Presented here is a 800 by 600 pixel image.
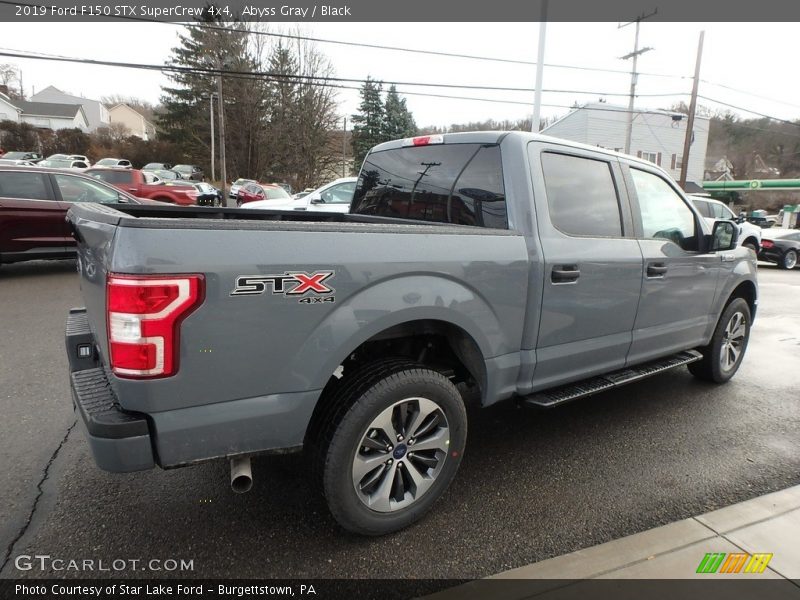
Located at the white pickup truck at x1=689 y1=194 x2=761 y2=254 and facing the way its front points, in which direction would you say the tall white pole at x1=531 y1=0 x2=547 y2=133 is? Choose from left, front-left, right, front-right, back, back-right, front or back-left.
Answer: back

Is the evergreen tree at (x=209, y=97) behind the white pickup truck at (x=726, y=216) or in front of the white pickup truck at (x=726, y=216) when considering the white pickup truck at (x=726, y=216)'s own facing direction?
behind

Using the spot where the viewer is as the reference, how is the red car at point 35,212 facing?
facing to the right of the viewer

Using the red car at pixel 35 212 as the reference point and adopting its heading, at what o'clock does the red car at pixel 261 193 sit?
the red car at pixel 261 193 is roughly at 10 o'clock from the red car at pixel 35 212.

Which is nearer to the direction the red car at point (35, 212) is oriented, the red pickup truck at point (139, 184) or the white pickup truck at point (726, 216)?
the white pickup truck

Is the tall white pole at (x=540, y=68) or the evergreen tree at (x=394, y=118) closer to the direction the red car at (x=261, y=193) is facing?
the tall white pole

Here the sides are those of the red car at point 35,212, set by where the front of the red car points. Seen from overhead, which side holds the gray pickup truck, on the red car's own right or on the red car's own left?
on the red car's own right

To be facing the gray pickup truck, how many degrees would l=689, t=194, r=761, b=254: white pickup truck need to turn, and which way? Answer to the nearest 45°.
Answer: approximately 90° to its right
